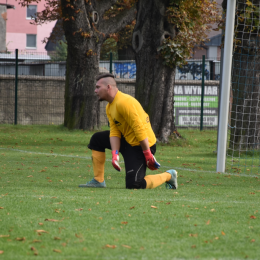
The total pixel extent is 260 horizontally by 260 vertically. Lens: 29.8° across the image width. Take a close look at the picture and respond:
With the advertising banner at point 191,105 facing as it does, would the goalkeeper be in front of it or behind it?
in front

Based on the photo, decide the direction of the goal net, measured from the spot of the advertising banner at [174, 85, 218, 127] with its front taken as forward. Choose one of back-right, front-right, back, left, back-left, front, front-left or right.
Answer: front

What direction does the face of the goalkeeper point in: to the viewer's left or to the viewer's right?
to the viewer's left

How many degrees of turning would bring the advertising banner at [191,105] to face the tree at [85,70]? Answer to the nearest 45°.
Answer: approximately 45° to its right

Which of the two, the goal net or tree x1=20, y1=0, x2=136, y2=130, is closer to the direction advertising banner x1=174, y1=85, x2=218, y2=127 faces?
the goal net

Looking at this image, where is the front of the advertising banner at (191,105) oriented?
toward the camera

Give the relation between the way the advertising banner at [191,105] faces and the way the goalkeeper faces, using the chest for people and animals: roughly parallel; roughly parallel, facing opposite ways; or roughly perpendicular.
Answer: roughly perpendicular
